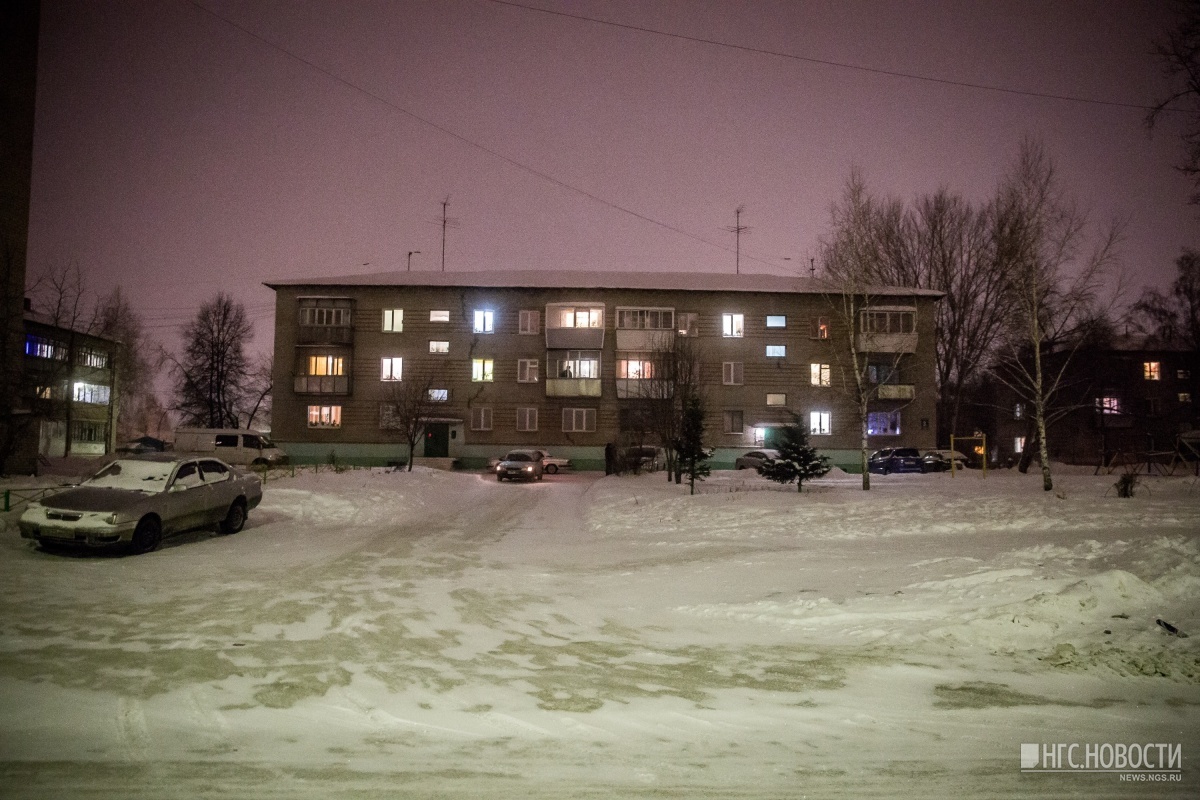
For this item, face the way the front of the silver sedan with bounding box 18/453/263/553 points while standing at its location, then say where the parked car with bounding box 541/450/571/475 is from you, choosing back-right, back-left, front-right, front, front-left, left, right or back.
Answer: back

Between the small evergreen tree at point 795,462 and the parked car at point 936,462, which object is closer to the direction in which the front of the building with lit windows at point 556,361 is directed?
the small evergreen tree

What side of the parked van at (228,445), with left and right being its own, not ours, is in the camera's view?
right

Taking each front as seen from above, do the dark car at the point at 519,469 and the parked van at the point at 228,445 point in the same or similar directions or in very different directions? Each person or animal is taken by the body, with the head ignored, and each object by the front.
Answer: very different directions

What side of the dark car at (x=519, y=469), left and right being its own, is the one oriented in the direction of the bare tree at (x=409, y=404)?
right

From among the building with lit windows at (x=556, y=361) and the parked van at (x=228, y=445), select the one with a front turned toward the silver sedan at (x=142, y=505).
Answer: the building with lit windows

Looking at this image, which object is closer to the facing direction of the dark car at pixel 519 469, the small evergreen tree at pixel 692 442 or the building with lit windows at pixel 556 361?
the small evergreen tree

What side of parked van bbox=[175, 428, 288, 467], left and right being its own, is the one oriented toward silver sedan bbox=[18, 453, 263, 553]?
right

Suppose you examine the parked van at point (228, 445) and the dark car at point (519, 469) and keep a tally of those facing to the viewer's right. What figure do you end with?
1

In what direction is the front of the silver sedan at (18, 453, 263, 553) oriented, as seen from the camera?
facing the viewer and to the left of the viewer

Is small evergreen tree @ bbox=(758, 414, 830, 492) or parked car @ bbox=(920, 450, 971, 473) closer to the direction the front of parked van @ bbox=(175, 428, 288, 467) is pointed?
the parked car

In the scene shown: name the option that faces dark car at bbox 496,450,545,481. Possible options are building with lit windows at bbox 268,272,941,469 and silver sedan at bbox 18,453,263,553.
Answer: the building with lit windows

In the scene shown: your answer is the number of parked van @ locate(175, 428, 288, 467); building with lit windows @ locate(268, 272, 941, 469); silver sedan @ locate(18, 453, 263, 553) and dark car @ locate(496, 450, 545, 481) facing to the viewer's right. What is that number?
1

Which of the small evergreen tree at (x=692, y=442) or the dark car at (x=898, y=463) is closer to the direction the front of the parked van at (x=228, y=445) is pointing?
the dark car

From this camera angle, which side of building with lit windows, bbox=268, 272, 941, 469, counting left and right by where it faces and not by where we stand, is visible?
front
